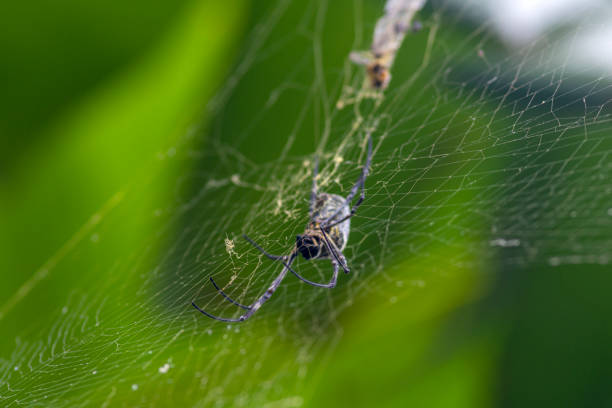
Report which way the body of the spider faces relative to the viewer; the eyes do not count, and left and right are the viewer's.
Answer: facing the viewer and to the left of the viewer
